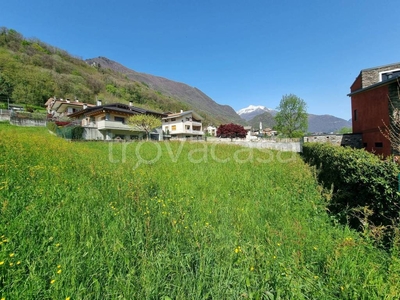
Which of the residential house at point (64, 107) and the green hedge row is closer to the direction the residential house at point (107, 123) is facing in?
the green hedge row

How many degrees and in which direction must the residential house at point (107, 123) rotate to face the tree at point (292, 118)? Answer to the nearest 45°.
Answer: approximately 45° to its left

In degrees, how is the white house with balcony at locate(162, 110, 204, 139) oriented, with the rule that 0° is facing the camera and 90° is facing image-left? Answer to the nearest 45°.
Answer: approximately 315°

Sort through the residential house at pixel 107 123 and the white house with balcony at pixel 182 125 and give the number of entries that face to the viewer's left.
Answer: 0

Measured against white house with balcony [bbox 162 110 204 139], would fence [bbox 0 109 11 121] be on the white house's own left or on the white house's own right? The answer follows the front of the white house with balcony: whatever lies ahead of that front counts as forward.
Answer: on the white house's own right

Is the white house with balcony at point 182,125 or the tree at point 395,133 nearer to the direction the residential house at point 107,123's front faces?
the tree

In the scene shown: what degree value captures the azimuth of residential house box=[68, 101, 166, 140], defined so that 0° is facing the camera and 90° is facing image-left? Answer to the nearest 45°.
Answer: approximately 315°
